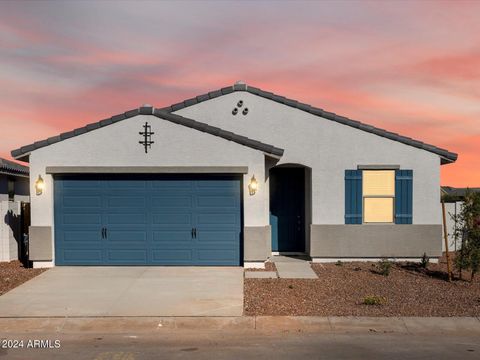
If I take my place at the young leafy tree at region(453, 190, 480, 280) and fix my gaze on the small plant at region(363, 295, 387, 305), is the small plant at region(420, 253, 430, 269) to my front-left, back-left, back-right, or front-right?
back-right

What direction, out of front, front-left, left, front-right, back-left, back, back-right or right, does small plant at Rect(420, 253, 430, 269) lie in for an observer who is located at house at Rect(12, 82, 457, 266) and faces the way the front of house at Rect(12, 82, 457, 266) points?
left

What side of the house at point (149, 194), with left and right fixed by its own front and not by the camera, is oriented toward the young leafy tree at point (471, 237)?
left

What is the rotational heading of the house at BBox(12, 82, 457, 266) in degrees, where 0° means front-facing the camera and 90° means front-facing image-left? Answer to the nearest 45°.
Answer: approximately 0°
